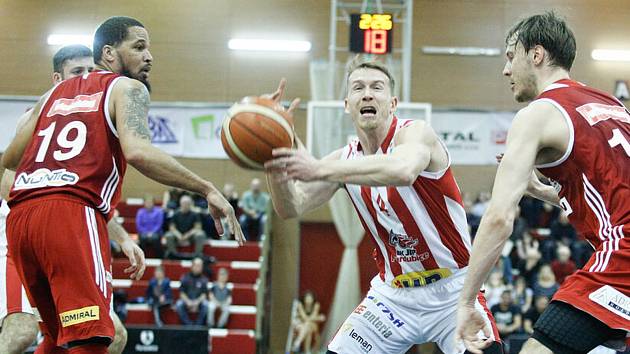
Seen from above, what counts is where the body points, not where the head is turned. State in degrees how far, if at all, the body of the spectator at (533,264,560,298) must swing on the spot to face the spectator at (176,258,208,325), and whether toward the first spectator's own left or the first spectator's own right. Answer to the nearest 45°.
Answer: approximately 90° to the first spectator's own right

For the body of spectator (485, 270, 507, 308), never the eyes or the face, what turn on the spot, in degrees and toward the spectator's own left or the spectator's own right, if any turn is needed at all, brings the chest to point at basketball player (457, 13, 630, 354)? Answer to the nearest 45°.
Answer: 0° — they already face them

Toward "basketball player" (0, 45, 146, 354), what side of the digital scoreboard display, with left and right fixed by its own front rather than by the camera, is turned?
front

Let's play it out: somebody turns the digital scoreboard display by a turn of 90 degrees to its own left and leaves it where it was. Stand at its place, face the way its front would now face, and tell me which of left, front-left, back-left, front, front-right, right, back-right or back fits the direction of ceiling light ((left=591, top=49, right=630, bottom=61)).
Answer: front-left

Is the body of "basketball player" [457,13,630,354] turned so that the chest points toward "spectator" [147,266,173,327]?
yes

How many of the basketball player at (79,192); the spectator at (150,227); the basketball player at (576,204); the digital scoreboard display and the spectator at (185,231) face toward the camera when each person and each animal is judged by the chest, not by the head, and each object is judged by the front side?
3

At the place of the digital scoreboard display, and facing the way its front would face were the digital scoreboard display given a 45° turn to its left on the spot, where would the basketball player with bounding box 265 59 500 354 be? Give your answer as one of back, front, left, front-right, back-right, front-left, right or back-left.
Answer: front-right

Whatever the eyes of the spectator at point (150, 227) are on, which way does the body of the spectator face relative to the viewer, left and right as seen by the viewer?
facing the viewer

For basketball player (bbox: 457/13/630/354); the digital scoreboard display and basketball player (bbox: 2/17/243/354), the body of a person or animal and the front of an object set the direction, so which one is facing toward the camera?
the digital scoreboard display

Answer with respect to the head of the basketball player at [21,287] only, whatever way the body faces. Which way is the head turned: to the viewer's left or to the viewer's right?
to the viewer's right

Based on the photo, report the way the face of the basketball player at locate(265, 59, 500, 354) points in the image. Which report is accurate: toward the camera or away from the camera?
toward the camera

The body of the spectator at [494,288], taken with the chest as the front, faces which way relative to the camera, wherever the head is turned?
toward the camera

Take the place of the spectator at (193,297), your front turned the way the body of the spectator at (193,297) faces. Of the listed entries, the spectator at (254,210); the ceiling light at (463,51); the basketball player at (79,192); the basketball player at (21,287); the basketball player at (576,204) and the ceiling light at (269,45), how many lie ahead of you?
3

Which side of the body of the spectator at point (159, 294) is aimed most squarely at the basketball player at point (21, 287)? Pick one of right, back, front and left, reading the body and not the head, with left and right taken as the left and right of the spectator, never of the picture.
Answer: front

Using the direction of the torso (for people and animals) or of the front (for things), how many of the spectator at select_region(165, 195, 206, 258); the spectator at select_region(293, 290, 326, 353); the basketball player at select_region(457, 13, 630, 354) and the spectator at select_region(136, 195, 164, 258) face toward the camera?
3

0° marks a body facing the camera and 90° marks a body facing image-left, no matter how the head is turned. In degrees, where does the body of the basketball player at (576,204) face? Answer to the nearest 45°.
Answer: approximately 135°
